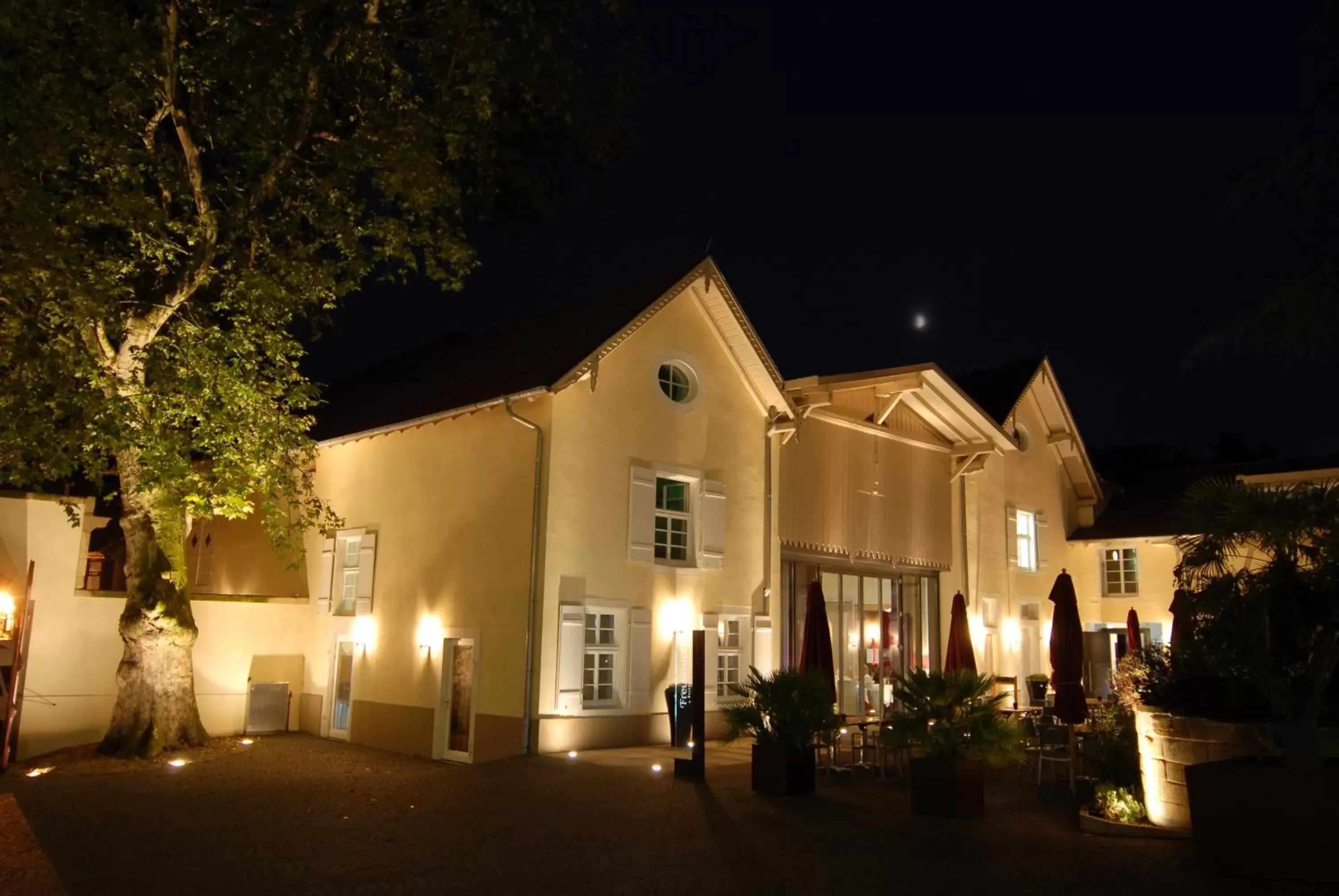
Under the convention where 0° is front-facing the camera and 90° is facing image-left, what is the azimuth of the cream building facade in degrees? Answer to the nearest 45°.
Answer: approximately 315°

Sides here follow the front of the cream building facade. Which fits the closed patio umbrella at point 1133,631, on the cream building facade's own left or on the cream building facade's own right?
on the cream building facade's own left

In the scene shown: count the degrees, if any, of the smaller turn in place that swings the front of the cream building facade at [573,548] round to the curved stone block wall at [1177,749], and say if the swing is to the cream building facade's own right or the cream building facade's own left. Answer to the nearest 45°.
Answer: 0° — it already faces it

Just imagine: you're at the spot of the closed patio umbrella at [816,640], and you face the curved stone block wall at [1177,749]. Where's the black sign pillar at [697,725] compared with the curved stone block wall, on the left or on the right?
right

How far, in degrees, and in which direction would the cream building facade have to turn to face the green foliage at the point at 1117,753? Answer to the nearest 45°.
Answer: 0° — it already faces it

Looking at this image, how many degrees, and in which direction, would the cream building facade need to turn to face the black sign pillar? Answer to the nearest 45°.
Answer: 0° — it already faces it

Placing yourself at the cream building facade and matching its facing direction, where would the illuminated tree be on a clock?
The illuminated tree is roughly at 3 o'clock from the cream building facade.

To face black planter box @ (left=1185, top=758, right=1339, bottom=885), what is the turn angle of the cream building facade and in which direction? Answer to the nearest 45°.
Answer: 0° — it already faces it
